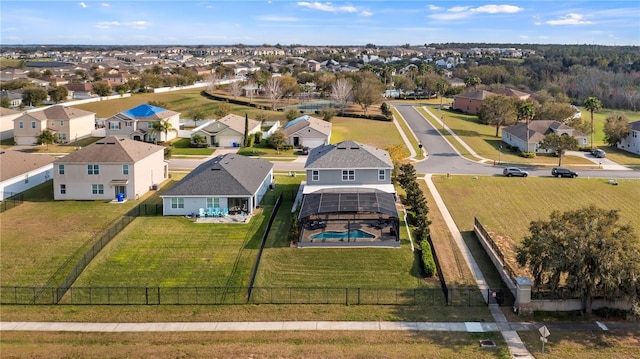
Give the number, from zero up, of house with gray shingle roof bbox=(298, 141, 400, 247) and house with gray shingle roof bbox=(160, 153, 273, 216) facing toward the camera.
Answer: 0

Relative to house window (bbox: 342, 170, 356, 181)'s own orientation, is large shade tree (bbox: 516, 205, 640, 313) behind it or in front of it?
in front

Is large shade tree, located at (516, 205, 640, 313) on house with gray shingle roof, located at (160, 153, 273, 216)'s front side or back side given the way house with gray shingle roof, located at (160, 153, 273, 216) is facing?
on the back side

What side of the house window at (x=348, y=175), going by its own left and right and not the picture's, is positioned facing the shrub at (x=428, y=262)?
front

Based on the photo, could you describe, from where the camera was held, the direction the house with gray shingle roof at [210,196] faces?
facing away from the viewer

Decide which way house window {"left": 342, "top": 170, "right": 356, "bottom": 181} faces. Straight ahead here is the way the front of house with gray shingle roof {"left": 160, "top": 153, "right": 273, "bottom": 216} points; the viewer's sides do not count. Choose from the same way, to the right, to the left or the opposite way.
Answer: the opposite way

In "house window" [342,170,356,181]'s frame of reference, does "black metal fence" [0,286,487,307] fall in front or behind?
in front

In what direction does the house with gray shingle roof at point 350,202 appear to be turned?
away from the camera

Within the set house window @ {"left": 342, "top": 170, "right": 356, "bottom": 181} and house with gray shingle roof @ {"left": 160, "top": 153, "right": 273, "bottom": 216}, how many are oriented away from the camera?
1

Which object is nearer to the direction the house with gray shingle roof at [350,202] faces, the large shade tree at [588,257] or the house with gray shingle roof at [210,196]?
the house with gray shingle roof

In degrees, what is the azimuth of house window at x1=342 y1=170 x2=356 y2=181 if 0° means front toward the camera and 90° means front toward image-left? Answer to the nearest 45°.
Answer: approximately 0°

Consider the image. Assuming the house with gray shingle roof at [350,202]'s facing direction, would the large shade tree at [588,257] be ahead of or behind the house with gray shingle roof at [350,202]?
behind

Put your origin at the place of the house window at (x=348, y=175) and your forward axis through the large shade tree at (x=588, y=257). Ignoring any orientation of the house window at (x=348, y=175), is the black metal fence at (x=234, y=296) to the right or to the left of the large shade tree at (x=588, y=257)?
right

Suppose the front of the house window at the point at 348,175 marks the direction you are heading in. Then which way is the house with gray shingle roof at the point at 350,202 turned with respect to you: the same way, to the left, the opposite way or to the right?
the opposite way
